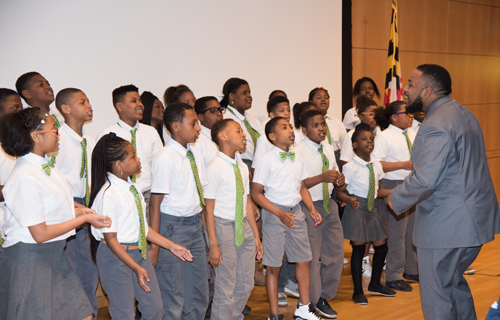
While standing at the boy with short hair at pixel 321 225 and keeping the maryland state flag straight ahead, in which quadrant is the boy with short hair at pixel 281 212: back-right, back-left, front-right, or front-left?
back-left

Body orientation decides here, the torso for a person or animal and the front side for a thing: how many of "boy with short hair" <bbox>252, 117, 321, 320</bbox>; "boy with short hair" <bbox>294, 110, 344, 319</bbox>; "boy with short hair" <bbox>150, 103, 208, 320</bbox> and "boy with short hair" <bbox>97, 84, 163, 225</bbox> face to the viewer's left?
0

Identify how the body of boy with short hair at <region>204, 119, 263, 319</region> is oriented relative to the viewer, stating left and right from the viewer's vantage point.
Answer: facing the viewer and to the right of the viewer

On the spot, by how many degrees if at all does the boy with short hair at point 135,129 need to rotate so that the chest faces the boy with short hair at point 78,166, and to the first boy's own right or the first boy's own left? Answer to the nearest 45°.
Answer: approximately 90° to the first boy's own right

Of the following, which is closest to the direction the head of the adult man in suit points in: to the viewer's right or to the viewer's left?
to the viewer's left

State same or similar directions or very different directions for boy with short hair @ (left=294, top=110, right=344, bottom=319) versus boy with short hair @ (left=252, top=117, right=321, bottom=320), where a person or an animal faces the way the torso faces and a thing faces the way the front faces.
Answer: same or similar directions

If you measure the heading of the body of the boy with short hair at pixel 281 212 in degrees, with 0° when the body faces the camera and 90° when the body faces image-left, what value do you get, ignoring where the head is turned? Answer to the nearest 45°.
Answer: approximately 315°

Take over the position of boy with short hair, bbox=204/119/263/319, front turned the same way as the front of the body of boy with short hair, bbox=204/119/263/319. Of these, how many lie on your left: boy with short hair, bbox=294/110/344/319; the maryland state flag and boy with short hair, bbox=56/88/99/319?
2

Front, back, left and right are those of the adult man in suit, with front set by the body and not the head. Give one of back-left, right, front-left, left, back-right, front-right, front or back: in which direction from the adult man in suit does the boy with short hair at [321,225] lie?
front

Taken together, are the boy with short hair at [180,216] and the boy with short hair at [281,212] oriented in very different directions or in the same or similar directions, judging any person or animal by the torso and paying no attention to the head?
same or similar directions

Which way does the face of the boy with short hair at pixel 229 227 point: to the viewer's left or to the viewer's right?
to the viewer's right

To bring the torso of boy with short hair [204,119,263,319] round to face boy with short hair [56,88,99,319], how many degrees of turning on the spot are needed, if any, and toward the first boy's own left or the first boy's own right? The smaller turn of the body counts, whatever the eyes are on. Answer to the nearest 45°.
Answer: approximately 135° to the first boy's own right

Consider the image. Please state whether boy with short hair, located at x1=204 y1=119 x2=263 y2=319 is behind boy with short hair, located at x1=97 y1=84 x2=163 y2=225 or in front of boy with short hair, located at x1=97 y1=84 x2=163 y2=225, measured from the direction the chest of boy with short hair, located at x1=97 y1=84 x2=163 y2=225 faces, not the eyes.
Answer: in front

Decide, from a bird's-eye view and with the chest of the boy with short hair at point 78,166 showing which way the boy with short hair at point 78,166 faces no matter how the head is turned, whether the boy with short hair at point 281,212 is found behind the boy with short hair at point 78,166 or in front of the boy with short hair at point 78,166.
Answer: in front

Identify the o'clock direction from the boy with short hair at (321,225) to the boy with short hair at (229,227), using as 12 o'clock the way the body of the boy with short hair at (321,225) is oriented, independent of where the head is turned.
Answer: the boy with short hair at (229,227) is roughly at 3 o'clock from the boy with short hair at (321,225).

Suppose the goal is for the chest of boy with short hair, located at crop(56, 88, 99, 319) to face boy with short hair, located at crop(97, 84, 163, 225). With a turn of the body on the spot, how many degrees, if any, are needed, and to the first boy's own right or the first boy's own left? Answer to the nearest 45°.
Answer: approximately 90° to the first boy's own left
